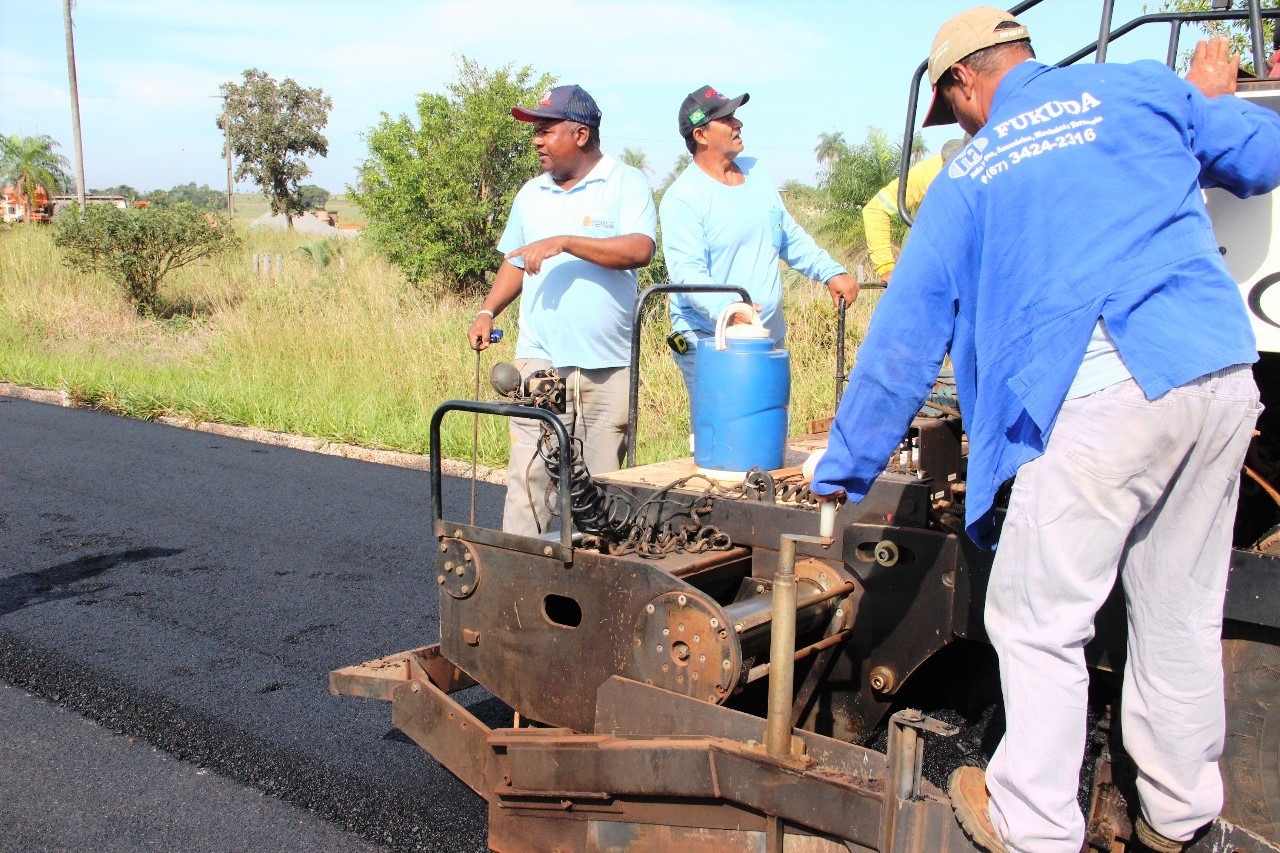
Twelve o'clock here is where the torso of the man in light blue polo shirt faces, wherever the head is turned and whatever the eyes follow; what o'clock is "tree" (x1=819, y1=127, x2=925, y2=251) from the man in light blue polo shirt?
The tree is roughly at 5 o'clock from the man in light blue polo shirt.

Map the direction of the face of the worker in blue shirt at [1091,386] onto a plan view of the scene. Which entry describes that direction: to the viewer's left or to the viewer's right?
to the viewer's left

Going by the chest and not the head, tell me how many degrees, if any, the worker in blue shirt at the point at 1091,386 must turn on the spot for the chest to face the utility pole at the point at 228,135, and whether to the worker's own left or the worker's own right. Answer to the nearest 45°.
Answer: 0° — they already face it

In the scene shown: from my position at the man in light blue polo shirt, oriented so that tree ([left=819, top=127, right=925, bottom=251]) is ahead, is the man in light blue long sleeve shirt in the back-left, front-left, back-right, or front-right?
front-right

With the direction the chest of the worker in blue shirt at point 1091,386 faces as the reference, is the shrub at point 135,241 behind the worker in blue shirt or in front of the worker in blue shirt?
in front

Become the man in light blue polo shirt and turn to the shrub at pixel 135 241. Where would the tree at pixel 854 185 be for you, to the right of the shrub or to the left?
right

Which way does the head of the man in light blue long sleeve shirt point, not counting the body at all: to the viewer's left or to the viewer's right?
to the viewer's right

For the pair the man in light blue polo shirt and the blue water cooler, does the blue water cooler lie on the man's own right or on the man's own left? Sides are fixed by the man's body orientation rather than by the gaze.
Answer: on the man's own left

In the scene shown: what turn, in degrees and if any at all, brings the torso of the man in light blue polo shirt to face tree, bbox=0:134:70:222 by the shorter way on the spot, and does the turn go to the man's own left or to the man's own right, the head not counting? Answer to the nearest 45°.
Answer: approximately 90° to the man's own right

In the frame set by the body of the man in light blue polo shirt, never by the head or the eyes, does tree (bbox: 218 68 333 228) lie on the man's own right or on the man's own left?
on the man's own right

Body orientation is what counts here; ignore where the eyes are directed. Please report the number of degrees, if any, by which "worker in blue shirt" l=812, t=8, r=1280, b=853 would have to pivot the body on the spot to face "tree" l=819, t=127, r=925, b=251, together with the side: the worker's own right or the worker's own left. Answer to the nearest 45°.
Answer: approximately 45° to the worker's own right

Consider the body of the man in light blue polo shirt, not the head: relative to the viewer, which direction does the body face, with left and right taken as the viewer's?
facing the viewer and to the left of the viewer

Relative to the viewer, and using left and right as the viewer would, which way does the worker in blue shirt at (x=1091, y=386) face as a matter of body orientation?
facing away from the viewer and to the left of the viewer

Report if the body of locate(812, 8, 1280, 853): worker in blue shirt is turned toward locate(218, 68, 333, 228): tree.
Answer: yes

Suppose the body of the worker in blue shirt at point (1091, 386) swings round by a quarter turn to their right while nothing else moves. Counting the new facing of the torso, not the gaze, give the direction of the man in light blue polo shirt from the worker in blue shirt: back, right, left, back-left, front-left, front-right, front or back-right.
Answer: left

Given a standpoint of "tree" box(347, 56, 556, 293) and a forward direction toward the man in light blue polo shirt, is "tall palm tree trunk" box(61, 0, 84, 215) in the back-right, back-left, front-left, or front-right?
back-right

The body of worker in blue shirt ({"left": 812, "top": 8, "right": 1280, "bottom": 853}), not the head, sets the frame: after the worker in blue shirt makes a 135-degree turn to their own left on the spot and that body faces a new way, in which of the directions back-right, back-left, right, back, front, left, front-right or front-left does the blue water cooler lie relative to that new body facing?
back-right

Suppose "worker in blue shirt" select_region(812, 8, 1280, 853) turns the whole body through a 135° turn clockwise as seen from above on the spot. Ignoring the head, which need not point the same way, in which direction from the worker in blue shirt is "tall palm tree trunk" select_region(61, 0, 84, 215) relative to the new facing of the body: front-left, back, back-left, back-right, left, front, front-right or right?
back-left
